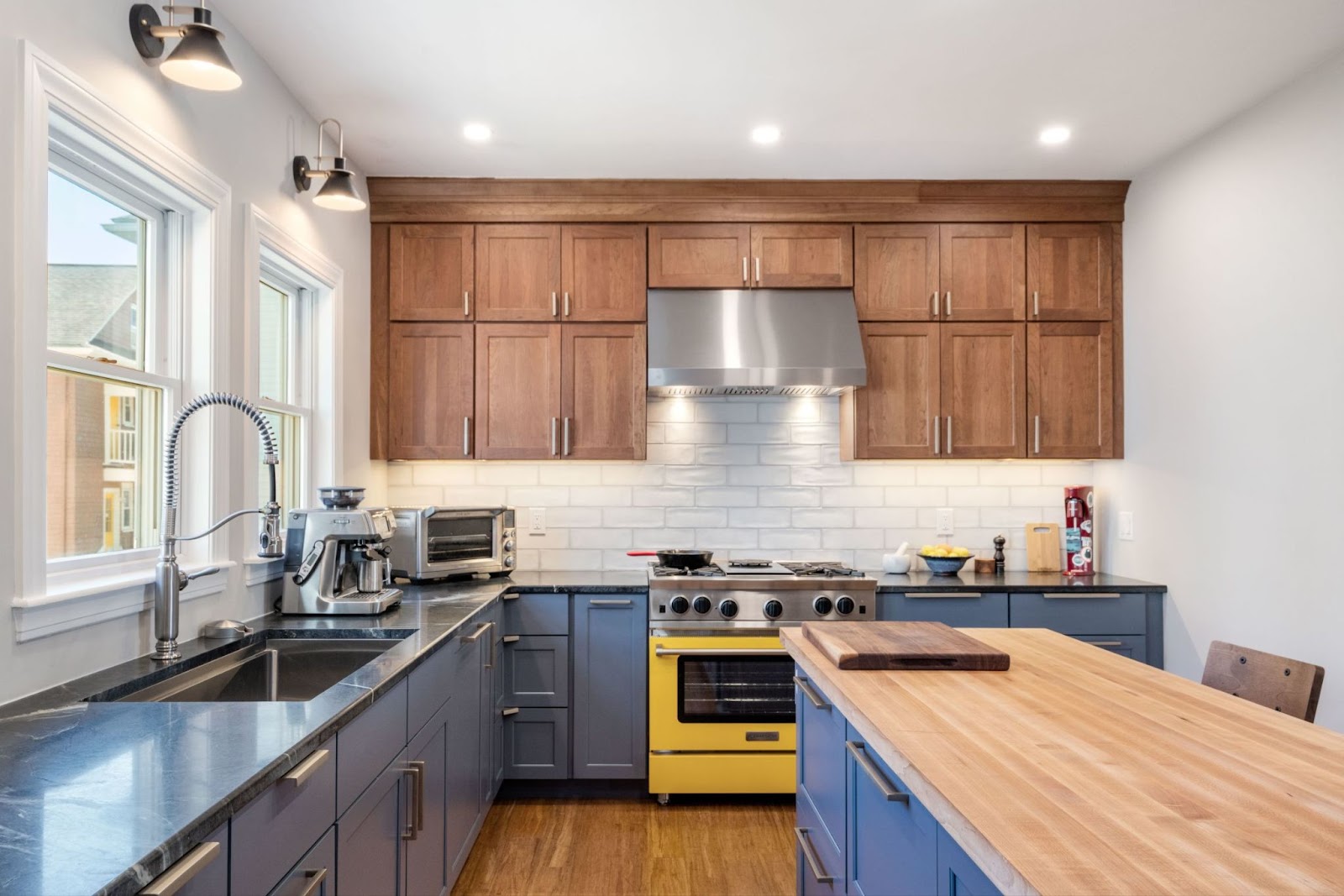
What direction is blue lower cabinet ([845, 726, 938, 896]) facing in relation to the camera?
to the viewer's left

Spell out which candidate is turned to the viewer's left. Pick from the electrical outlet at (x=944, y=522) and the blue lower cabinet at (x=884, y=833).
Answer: the blue lower cabinet

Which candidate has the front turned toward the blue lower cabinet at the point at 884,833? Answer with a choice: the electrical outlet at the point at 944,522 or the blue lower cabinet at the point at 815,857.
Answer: the electrical outlet

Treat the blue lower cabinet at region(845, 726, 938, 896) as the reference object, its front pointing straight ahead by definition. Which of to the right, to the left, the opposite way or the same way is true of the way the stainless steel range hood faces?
to the left

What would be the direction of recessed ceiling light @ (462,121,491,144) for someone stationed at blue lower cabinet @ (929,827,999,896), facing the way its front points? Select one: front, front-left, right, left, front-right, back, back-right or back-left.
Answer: front-right

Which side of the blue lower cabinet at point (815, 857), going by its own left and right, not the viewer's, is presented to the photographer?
left

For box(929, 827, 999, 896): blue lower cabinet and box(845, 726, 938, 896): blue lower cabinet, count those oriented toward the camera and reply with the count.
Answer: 0

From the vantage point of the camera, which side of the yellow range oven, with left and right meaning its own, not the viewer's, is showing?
front

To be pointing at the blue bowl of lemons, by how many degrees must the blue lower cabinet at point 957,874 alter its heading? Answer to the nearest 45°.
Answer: approximately 90° to its right

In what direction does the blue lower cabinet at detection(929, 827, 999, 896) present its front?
to the viewer's left

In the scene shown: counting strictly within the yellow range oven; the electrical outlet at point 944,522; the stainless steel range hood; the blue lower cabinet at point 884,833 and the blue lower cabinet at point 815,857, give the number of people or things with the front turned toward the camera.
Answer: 3

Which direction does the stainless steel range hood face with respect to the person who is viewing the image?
facing the viewer

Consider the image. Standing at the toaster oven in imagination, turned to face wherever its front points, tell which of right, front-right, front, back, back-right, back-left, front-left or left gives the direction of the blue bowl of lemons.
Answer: front-left

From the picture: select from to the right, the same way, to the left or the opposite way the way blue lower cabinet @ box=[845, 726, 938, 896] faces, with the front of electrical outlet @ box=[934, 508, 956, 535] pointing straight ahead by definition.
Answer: to the right

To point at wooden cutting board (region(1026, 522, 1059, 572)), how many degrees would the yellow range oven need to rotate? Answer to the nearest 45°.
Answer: approximately 135° to its left

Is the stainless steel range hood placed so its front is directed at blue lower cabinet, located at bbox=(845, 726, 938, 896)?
yes

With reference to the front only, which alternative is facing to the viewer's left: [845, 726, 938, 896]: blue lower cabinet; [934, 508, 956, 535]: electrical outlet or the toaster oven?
the blue lower cabinet
